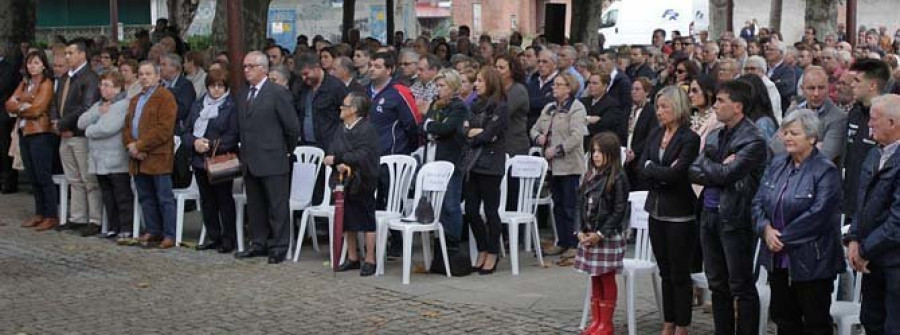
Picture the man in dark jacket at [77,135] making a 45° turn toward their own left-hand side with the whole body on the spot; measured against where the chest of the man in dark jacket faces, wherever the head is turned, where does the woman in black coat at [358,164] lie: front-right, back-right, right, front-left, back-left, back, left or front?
front-left

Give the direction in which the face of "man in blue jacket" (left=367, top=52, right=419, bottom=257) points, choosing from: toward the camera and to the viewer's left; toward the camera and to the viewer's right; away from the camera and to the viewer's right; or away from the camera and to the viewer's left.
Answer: toward the camera and to the viewer's left

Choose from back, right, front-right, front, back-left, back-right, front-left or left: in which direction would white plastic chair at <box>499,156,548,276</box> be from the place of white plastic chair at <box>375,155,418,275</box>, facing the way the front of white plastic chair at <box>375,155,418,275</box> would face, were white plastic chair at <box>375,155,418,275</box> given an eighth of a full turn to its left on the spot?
left

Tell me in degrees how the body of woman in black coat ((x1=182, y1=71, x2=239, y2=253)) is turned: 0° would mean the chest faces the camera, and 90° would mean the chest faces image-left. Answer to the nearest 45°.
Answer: approximately 45°

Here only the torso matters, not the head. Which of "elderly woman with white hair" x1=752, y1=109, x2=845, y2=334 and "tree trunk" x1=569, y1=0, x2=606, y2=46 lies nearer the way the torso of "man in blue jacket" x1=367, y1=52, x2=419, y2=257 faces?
the elderly woman with white hair

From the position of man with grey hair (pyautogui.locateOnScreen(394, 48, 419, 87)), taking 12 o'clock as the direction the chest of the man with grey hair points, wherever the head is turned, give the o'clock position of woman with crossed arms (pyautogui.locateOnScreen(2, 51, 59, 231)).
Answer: The woman with crossed arms is roughly at 2 o'clock from the man with grey hair.

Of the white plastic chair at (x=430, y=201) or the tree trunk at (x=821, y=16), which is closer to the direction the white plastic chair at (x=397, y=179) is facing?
the white plastic chair

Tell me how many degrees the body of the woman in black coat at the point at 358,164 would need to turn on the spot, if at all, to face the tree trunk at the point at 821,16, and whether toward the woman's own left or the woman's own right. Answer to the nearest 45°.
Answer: approximately 180°

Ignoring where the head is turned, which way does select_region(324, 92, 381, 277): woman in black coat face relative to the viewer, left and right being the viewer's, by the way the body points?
facing the viewer and to the left of the viewer

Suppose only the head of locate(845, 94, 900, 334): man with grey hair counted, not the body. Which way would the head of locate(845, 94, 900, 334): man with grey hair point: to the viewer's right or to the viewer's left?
to the viewer's left

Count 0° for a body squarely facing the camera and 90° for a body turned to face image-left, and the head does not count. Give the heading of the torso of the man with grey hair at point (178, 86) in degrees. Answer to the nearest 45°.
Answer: approximately 45°

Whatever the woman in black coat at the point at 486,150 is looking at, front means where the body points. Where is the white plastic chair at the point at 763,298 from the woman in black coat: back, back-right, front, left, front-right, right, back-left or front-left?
left
